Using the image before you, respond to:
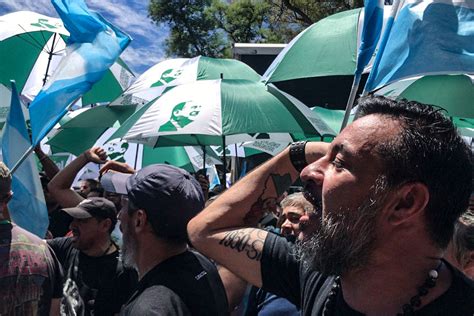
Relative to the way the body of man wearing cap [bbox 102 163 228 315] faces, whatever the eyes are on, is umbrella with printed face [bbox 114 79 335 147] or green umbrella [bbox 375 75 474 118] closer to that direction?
the umbrella with printed face

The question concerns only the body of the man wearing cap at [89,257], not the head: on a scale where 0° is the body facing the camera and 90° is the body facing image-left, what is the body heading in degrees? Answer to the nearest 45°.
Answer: approximately 45°

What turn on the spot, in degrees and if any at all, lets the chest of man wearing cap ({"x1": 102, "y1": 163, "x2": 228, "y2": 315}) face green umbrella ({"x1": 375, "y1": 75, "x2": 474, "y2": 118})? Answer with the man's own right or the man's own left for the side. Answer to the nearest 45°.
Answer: approximately 90° to the man's own right

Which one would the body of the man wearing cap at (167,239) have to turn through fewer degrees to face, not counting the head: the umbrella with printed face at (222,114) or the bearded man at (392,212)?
the umbrella with printed face

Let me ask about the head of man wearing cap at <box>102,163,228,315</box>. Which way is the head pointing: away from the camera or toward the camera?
away from the camera

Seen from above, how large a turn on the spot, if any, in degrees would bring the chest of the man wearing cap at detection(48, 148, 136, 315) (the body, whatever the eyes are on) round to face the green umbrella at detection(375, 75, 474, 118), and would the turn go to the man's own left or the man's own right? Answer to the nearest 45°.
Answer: approximately 135° to the man's own left

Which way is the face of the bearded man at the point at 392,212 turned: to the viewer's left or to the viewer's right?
to the viewer's left

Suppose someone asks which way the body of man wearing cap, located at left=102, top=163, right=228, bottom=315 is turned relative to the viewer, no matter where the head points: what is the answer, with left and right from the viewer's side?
facing away from the viewer and to the left of the viewer

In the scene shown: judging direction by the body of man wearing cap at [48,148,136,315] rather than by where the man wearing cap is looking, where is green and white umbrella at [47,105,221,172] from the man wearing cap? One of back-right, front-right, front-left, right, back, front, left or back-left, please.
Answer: back-right

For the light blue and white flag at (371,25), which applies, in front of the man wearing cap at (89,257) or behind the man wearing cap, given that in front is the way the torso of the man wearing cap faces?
behind
